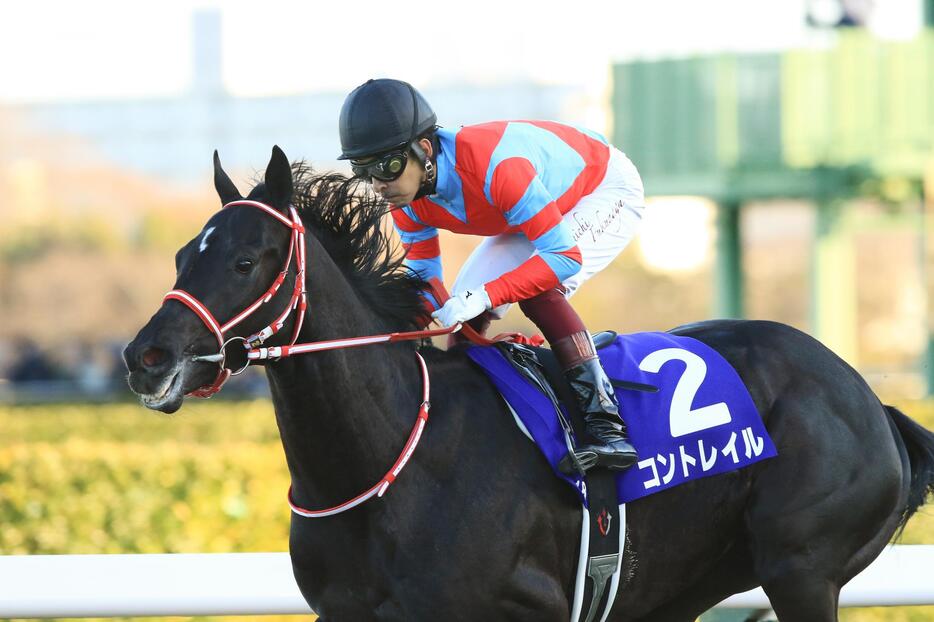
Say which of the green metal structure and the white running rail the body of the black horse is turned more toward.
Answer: the white running rail

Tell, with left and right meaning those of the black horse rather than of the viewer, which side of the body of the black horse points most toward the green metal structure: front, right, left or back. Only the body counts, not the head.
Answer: right

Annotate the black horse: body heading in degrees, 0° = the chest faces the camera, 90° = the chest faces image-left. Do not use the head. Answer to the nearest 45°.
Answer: approximately 90°
